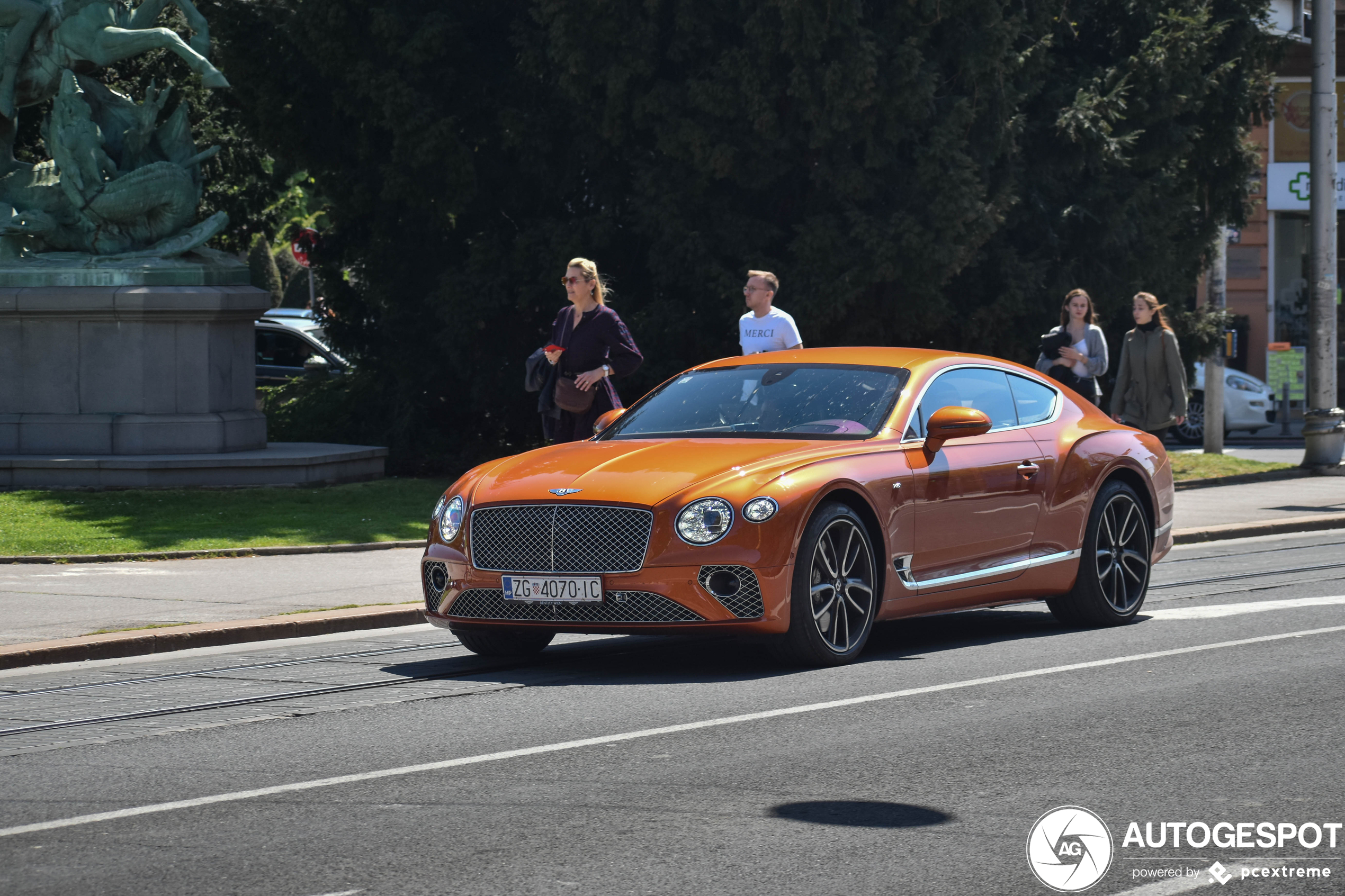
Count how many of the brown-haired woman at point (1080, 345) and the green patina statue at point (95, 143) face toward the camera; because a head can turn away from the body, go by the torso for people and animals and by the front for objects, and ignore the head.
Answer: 1

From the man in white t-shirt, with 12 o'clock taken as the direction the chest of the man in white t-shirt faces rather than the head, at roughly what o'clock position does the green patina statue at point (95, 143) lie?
The green patina statue is roughly at 3 o'clock from the man in white t-shirt.

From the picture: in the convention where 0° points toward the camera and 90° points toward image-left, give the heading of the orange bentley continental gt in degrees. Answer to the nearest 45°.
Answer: approximately 45°

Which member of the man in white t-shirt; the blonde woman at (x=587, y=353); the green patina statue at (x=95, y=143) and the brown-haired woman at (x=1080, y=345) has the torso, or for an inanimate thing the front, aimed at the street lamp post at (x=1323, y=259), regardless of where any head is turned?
the green patina statue

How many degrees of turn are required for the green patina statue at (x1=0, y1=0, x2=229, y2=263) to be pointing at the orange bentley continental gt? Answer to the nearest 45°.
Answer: approximately 90° to its right

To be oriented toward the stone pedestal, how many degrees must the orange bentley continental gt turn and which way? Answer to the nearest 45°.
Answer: approximately 90° to its right

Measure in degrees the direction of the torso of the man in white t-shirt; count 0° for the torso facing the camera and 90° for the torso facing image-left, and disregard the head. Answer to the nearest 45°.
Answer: approximately 45°

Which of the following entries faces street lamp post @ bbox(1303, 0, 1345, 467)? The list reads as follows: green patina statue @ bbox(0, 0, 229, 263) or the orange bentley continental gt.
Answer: the green patina statue

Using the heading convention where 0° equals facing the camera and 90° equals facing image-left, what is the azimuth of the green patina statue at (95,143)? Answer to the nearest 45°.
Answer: approximately 270°

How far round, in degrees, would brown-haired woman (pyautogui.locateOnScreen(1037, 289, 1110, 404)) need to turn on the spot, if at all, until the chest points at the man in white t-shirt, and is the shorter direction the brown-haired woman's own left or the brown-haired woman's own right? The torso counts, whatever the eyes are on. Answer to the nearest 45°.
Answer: approximately 45° to the brown-haired woman's own right

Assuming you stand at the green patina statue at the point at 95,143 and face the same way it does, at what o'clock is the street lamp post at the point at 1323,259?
The street lamp post is roughly at 12 o'clock from the green patina statue.
